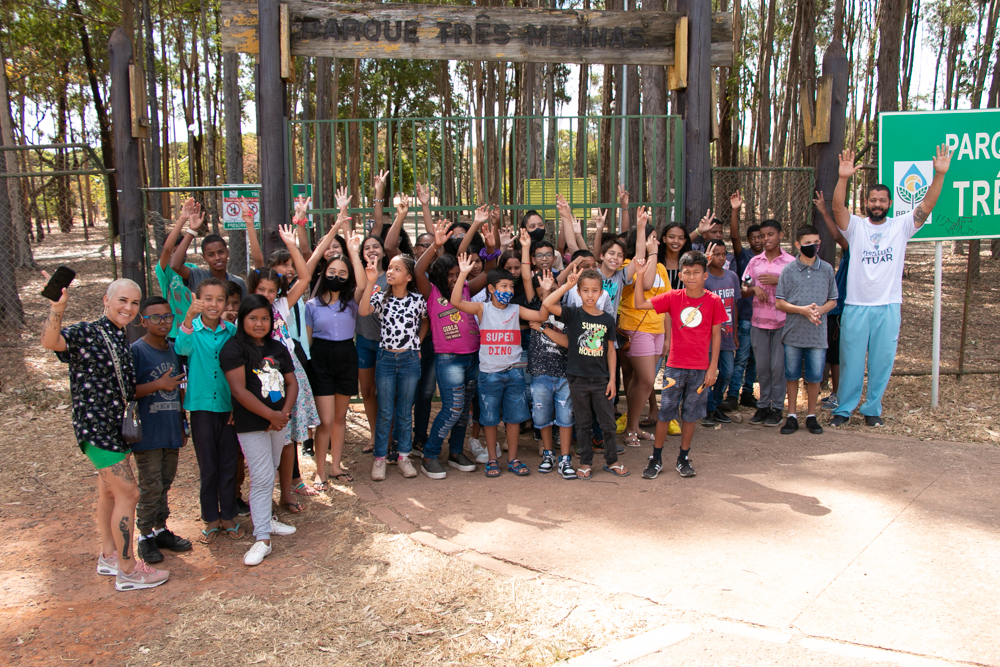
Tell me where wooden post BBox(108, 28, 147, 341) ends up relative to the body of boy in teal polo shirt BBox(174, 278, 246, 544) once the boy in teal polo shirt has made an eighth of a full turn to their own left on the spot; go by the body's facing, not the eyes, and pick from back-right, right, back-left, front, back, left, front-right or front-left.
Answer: back-left

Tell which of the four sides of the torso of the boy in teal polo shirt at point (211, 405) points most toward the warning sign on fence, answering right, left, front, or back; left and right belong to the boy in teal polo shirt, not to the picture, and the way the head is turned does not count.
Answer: back

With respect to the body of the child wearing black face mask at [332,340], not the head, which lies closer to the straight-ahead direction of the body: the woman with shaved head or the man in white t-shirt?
the woman with shaved head

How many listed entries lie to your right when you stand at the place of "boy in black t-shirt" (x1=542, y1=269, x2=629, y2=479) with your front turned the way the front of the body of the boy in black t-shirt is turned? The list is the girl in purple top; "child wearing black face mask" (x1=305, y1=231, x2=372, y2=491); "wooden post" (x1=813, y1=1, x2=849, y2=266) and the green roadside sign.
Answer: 2

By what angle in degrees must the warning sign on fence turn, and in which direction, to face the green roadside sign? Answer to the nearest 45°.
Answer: approximately 90° to its left
